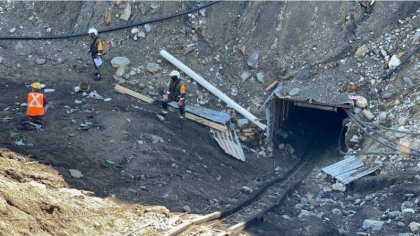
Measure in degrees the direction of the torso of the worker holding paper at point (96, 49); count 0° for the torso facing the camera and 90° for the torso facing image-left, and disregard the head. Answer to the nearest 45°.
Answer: approximately 45°

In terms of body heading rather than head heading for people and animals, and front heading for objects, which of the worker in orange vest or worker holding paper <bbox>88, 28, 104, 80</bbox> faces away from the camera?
the worker in orange vest

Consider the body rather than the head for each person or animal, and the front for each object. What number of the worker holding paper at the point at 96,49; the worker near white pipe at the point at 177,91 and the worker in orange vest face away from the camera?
1

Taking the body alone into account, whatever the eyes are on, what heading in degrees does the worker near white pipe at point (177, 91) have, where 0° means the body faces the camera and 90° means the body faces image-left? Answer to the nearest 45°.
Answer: approximately 45°

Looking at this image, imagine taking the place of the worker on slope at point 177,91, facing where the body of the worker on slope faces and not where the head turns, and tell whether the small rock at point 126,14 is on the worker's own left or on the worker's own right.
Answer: on the worker's own right

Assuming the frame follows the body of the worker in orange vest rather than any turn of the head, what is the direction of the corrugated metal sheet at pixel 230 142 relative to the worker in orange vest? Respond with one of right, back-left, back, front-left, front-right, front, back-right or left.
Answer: right

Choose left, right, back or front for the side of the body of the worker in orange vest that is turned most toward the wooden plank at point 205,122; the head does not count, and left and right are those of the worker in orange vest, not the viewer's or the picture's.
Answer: right
